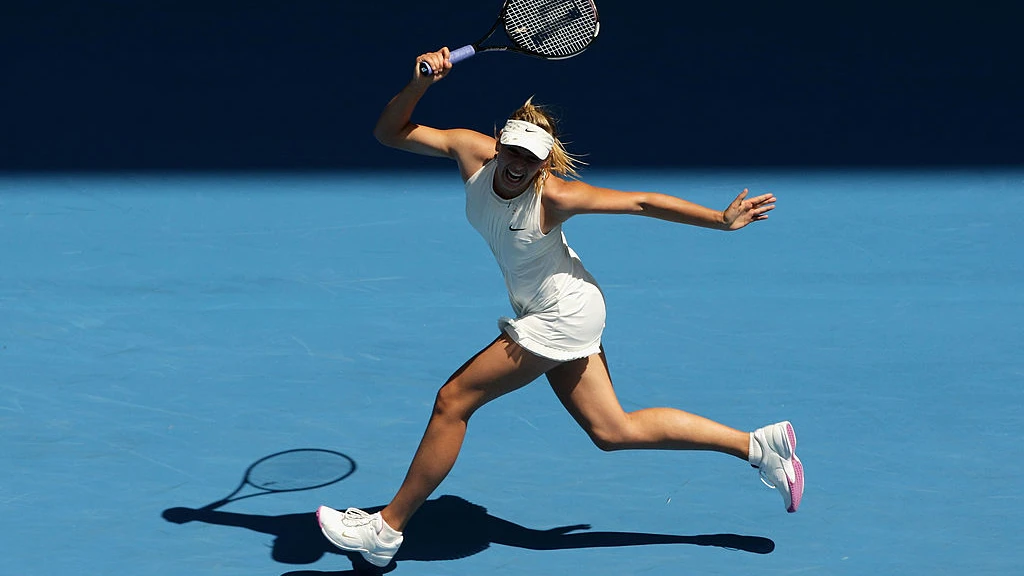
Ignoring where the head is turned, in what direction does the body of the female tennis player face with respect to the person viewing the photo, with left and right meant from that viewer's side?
facing the viewer and to the left of the viewer

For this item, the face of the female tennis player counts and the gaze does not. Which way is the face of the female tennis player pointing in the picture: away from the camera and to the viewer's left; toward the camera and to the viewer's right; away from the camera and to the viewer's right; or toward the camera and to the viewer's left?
toward the camera and to the viewer's left
